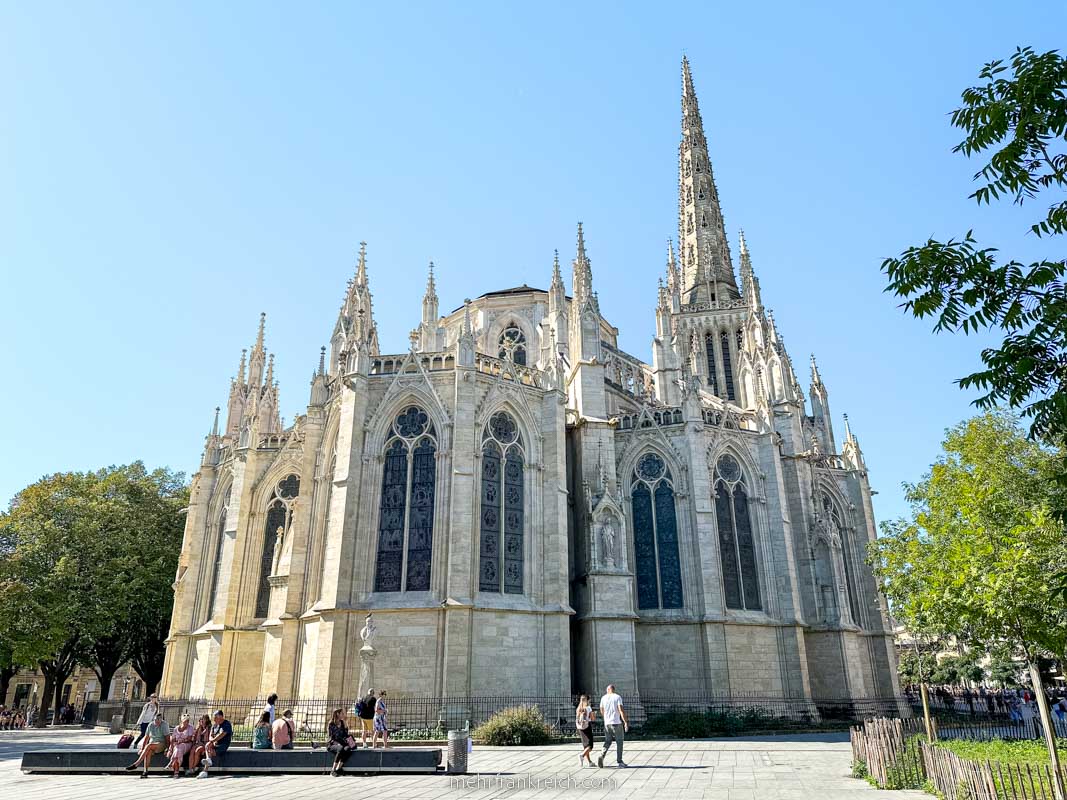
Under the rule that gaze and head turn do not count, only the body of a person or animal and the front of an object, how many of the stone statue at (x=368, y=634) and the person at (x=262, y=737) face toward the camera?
1

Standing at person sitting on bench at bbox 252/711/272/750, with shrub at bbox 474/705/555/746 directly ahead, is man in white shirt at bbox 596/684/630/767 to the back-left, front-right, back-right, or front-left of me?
front-right

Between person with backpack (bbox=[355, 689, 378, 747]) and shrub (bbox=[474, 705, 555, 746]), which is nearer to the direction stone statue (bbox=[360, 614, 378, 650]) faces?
the person with backpack

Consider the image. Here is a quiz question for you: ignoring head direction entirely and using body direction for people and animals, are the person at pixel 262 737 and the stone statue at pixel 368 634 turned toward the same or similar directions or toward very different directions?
very different directions

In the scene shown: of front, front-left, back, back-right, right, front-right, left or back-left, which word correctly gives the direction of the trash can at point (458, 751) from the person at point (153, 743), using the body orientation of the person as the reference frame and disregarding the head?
left

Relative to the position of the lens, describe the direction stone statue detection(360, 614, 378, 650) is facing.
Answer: facing the viewer

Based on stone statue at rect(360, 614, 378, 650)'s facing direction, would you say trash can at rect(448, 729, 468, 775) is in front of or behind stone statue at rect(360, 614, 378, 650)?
in front

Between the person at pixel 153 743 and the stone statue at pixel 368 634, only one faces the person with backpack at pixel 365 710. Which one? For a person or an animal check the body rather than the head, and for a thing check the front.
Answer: the stone statue

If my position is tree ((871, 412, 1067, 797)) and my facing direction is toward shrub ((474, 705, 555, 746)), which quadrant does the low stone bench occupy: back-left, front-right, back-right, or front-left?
front-left

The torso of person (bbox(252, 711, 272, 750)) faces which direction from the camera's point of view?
away from the camera

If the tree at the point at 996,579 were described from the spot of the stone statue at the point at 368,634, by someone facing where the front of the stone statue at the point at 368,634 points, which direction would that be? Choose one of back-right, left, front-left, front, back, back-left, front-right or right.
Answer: front-left

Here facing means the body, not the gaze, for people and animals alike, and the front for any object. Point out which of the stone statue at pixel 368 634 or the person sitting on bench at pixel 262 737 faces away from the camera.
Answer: the person sitting on bench

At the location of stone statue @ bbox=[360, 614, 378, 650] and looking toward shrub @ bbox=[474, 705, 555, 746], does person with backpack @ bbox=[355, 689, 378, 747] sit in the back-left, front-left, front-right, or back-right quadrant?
front-right

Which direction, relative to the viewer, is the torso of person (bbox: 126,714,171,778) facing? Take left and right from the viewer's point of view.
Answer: facing the viewer and to the left of the viewer
